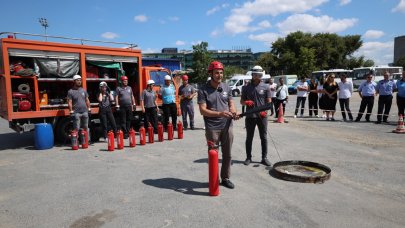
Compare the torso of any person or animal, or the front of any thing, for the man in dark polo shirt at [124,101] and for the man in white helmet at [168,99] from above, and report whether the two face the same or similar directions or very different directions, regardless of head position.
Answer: same or similar directions

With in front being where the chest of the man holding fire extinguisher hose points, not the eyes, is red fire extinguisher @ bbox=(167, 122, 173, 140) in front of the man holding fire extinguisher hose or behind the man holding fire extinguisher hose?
behind

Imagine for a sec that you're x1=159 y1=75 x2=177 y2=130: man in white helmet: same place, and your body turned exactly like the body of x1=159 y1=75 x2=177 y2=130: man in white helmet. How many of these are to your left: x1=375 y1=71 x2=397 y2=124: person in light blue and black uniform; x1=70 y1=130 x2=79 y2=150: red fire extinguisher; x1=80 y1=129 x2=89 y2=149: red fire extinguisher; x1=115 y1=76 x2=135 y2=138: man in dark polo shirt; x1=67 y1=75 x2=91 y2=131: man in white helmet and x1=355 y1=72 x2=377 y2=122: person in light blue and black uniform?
2

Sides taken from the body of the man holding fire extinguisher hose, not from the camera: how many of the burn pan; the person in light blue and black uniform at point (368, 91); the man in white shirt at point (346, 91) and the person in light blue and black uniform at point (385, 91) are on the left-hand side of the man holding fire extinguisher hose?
4

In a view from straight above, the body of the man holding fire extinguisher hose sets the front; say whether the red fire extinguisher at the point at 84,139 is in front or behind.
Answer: behind

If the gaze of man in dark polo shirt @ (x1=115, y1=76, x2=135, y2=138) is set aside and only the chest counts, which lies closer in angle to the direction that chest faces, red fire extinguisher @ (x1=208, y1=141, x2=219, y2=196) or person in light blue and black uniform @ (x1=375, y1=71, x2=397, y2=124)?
the red fire extinguisher

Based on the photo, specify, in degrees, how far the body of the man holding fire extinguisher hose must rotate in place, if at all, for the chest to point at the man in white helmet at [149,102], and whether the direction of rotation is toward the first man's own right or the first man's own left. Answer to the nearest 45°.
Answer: approximately 180°

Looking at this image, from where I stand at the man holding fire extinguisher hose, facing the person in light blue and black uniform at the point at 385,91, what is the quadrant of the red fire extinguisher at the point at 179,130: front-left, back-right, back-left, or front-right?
front-left

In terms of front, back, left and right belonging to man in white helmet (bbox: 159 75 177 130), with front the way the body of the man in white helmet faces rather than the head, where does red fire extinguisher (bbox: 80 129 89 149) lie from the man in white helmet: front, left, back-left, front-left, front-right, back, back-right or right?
front-right

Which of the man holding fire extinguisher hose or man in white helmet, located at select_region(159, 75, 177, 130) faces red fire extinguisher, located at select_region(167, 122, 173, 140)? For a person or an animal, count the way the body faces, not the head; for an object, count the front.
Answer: the man in white helmet

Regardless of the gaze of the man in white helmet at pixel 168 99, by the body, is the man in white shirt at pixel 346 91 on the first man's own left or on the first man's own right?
on the first man's own left

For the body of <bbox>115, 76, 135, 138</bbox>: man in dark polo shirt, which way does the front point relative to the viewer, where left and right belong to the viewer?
facing the viewer

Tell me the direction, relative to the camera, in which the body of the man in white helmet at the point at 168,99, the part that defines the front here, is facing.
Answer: toward the camera

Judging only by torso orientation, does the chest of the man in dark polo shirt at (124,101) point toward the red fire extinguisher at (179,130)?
no

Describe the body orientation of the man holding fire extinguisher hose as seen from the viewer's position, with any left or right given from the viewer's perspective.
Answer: facing the viewer and to the right of the viewer

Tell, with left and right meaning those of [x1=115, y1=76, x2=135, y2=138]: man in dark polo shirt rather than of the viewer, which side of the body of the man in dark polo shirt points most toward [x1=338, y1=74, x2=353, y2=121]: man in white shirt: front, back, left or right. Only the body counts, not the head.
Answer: left
